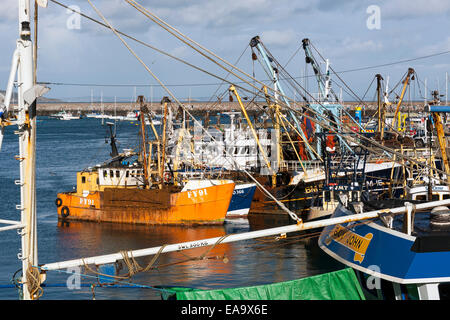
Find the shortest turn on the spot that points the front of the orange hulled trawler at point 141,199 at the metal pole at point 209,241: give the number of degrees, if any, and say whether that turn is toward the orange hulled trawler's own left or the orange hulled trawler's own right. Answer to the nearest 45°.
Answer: approximately 90° to the orange hulled trawler's own right

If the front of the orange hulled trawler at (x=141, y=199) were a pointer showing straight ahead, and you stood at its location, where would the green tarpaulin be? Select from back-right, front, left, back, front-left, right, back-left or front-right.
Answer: right

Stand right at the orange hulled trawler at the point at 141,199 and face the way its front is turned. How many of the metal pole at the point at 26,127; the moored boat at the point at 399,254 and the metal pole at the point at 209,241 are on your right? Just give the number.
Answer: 3

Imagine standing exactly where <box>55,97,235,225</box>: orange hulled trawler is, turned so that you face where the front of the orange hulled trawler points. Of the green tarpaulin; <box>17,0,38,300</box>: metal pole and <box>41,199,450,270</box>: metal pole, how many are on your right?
3

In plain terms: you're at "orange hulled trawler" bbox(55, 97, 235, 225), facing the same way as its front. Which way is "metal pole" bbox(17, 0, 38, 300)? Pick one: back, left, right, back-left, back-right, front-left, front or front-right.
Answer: right

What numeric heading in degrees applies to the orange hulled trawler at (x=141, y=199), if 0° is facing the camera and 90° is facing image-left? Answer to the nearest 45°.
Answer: approximately 270°

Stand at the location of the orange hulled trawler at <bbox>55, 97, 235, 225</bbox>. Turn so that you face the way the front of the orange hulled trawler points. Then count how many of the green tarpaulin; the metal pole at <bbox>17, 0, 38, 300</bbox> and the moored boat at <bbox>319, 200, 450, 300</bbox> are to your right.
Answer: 3

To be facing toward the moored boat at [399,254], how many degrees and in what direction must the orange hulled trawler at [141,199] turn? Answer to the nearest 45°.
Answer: approximately 90° to its right

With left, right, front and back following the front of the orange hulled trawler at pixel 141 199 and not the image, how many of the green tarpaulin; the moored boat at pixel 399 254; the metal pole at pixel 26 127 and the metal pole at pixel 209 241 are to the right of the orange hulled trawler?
4
